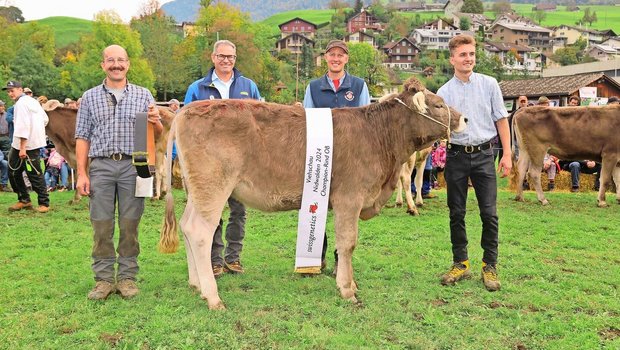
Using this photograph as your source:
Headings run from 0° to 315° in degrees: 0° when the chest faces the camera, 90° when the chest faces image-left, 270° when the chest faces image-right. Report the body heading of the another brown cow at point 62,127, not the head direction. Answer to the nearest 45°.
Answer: approximately 90°

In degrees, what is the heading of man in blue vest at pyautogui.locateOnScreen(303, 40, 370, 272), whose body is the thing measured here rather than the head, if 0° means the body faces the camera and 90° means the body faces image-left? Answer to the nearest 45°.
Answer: approximately 0°

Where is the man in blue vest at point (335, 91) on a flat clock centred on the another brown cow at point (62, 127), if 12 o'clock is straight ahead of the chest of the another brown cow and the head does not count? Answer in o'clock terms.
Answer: The man in blue vest is roughly at 8 o'clock from another brown cow.

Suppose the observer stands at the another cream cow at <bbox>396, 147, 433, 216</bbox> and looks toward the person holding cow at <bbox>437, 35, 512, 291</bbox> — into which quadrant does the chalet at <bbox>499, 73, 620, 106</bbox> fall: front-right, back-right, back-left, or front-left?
back-left

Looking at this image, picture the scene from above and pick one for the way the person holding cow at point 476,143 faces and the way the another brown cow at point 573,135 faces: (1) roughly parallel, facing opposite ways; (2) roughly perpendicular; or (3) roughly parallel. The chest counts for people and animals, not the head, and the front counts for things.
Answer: roughly perpendicular

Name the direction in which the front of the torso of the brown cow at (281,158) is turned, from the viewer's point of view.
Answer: to the viewer's right

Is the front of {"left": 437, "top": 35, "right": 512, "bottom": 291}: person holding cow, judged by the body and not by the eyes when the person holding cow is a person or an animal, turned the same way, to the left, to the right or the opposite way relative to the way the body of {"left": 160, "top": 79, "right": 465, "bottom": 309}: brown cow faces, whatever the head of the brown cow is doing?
to the right

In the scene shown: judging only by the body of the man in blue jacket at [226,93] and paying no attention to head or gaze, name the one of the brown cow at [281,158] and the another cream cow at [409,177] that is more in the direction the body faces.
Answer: the brown cow

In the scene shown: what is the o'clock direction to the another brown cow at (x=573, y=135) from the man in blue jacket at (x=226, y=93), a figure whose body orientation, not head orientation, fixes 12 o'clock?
Another brown cow is roughly at 8 o'clock from the man in blue jacket.
